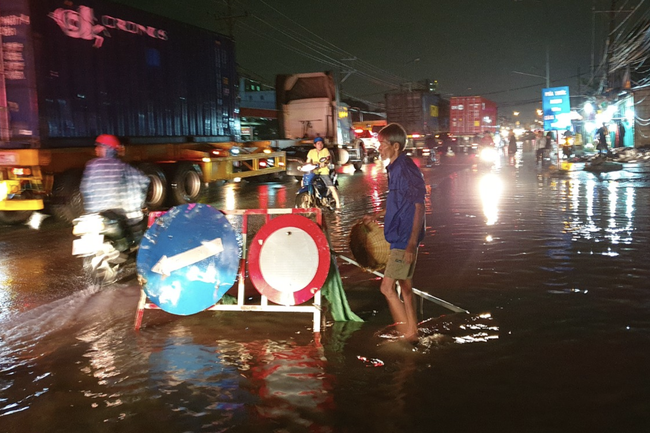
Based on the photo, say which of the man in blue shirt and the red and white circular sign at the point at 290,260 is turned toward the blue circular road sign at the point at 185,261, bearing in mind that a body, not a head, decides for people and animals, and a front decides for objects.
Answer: the man in blue shirt

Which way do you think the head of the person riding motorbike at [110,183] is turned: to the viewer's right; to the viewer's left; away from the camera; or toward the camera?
to the viewer's left

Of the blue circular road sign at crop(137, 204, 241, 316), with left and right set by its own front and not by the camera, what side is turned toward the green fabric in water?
left

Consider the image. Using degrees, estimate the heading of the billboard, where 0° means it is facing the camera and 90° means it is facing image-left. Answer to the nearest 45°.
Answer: approximately 0°

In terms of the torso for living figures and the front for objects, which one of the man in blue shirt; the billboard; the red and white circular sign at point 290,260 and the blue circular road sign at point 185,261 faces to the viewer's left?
the man in blue shirt

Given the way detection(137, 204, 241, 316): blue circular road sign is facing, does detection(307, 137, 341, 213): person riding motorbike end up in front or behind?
behind

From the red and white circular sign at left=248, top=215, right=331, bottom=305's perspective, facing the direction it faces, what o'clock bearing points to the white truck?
The white truck is roughly at 6 o'clock from the red and white circular sign.

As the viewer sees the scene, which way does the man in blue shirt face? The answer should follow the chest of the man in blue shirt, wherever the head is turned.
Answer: to the viewer's left

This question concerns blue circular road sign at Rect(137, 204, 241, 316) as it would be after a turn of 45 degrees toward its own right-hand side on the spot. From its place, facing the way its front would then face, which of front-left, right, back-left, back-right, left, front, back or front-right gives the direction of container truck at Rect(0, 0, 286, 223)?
back-right

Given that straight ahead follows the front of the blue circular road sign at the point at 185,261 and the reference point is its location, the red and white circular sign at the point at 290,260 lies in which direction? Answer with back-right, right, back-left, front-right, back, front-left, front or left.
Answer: left

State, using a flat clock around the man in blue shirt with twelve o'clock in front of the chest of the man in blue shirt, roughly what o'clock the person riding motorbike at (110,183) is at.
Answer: The person riding motorbike is roughly at 1 o'clock from the man in blue shirt.

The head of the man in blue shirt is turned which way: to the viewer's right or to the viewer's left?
to the viewer's left

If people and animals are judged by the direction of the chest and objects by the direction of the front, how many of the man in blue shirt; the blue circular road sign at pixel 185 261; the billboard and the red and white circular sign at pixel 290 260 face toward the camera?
3

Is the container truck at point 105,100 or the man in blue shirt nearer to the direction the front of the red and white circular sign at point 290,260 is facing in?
the man in blue shirt
